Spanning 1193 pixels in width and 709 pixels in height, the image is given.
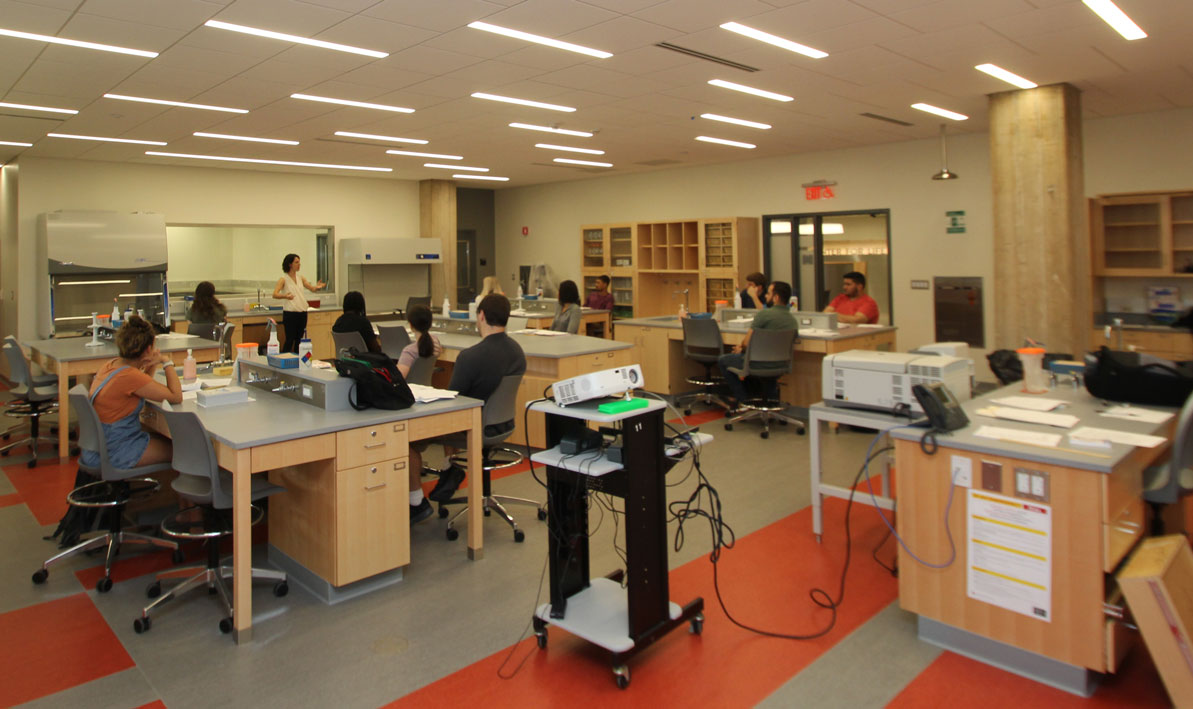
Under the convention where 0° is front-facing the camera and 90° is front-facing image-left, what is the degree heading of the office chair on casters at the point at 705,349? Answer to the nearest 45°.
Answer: approximately 225°

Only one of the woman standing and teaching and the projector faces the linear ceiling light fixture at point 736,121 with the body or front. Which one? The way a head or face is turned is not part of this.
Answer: the woman standing and teaching

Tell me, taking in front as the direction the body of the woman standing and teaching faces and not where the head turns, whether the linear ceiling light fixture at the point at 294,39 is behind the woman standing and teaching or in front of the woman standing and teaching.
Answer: in front

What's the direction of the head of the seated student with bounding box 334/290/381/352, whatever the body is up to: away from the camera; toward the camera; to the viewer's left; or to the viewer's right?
away from the camera

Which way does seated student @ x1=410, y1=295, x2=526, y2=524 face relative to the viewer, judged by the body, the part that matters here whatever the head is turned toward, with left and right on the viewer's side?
facing away from the viewer and to the left of the viewer
